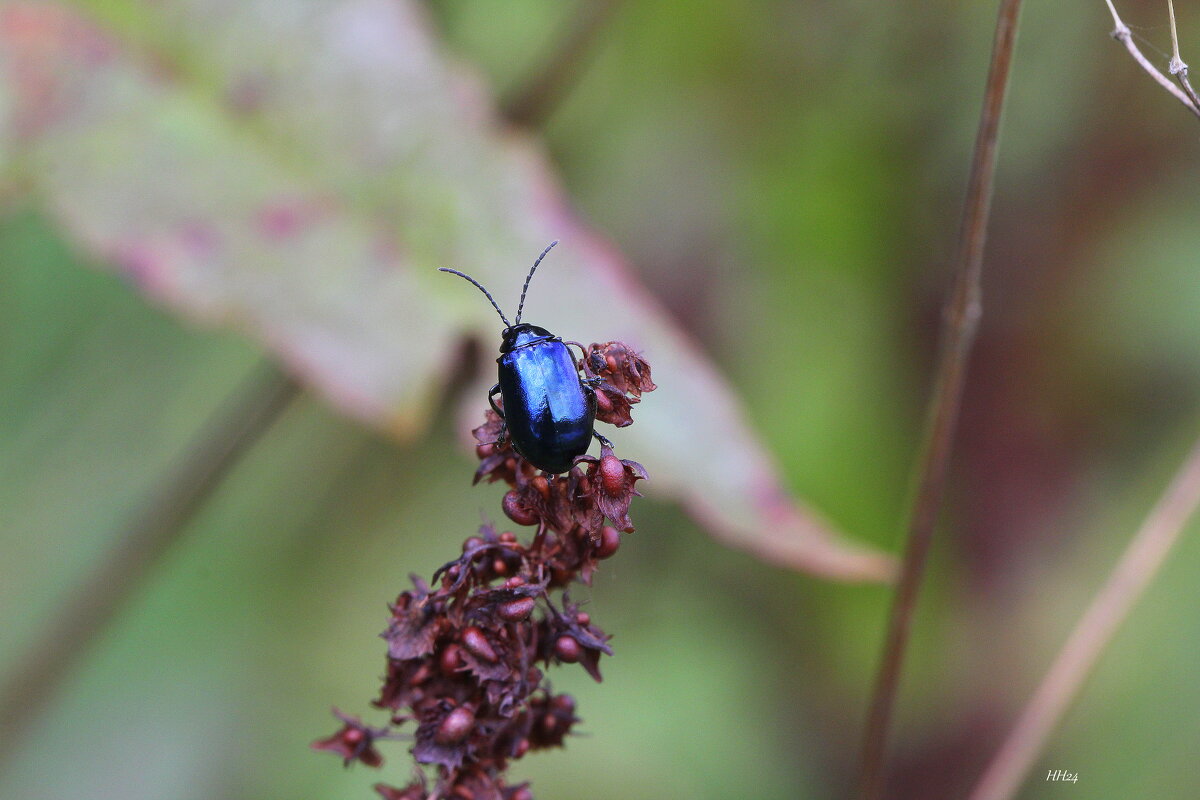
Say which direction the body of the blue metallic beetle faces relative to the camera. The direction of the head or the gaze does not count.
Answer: away from the camera

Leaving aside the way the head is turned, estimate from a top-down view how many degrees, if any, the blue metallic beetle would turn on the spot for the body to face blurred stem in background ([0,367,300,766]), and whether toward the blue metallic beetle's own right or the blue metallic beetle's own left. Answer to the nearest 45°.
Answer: approximately 45° to the blue metallic beetle's own left

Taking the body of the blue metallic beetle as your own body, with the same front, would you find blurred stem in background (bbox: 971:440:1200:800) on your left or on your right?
on your right
